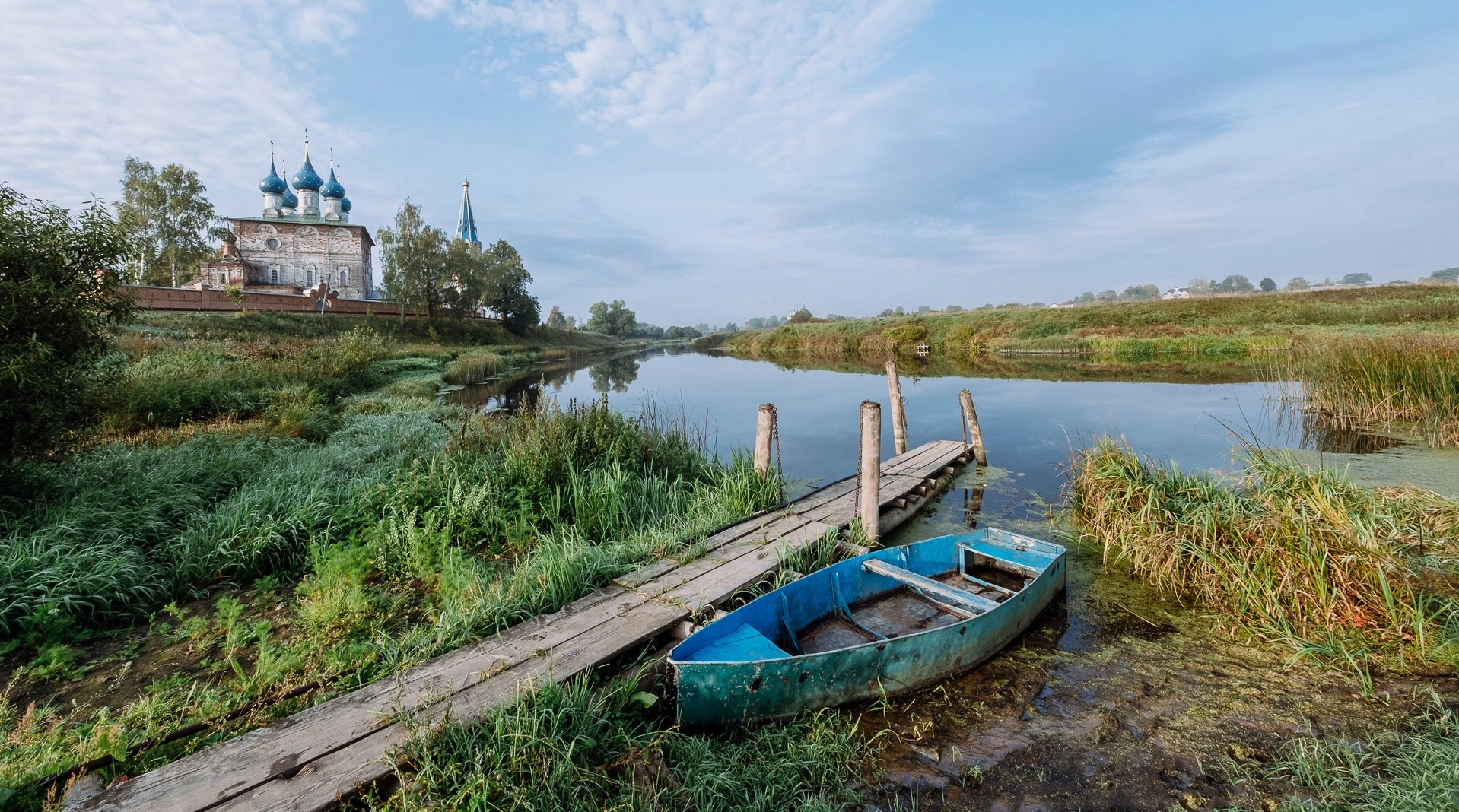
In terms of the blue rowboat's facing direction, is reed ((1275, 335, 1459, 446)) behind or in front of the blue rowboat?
behind

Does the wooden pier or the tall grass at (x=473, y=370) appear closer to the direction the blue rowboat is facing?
the wooden pier

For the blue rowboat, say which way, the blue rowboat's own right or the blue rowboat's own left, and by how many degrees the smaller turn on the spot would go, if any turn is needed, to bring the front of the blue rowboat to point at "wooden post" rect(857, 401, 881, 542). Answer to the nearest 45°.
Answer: approximately 135° to the blue rowboat's own right

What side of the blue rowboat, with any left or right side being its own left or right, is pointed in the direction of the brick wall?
right

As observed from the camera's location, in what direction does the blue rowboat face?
facing the viewer and to the left of the viewer

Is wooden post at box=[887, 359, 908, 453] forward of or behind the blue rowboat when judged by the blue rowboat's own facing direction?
behind

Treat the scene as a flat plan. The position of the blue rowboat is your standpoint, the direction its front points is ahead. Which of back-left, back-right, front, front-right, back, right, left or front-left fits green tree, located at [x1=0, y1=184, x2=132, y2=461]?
front-right

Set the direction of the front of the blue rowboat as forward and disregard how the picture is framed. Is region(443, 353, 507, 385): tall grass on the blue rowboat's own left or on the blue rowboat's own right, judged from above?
on the blue rowboat's own right

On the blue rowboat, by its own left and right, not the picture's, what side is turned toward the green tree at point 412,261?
right
